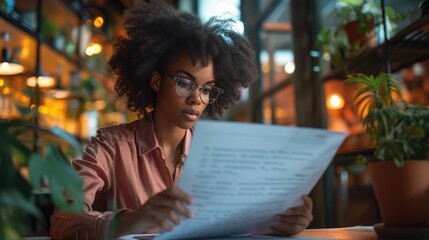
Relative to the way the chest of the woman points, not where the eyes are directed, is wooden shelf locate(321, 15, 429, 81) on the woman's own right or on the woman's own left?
on the woman's own left

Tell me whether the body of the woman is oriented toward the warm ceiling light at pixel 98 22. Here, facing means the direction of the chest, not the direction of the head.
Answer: no

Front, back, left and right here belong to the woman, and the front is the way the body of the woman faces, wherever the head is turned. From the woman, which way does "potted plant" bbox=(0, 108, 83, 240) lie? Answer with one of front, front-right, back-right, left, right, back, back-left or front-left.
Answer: front-right

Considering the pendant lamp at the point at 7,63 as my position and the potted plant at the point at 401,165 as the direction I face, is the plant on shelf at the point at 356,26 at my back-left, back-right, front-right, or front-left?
front-left

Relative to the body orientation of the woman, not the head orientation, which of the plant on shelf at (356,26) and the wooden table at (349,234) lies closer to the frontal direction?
the wooden table

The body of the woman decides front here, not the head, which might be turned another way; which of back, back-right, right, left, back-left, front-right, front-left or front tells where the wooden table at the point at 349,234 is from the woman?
front

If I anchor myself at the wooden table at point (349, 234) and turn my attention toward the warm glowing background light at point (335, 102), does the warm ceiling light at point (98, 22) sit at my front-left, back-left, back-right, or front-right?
front-left

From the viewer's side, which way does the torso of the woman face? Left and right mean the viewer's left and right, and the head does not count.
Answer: facing the viewer and to the right of the viewer

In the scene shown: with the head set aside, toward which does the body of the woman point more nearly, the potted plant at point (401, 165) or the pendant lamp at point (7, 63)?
the potted plant

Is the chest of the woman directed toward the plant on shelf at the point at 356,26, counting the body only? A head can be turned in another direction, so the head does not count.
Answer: no

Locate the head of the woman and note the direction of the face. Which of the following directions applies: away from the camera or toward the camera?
toward the camera
